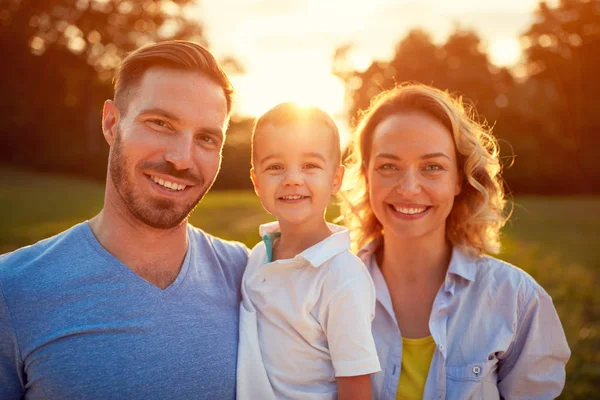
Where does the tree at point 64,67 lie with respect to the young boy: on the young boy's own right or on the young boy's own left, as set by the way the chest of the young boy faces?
on the young boy's own right

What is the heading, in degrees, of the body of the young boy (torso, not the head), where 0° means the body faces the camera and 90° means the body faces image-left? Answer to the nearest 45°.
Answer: approximately 45°

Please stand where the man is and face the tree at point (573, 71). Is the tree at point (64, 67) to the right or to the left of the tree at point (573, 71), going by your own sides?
left

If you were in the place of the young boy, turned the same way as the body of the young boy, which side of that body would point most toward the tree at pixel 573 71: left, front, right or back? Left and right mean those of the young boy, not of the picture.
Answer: back

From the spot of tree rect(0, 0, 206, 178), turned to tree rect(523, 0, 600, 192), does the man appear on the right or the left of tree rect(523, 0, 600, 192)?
right

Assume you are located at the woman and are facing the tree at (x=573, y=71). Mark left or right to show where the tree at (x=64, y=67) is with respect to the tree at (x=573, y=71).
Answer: left
